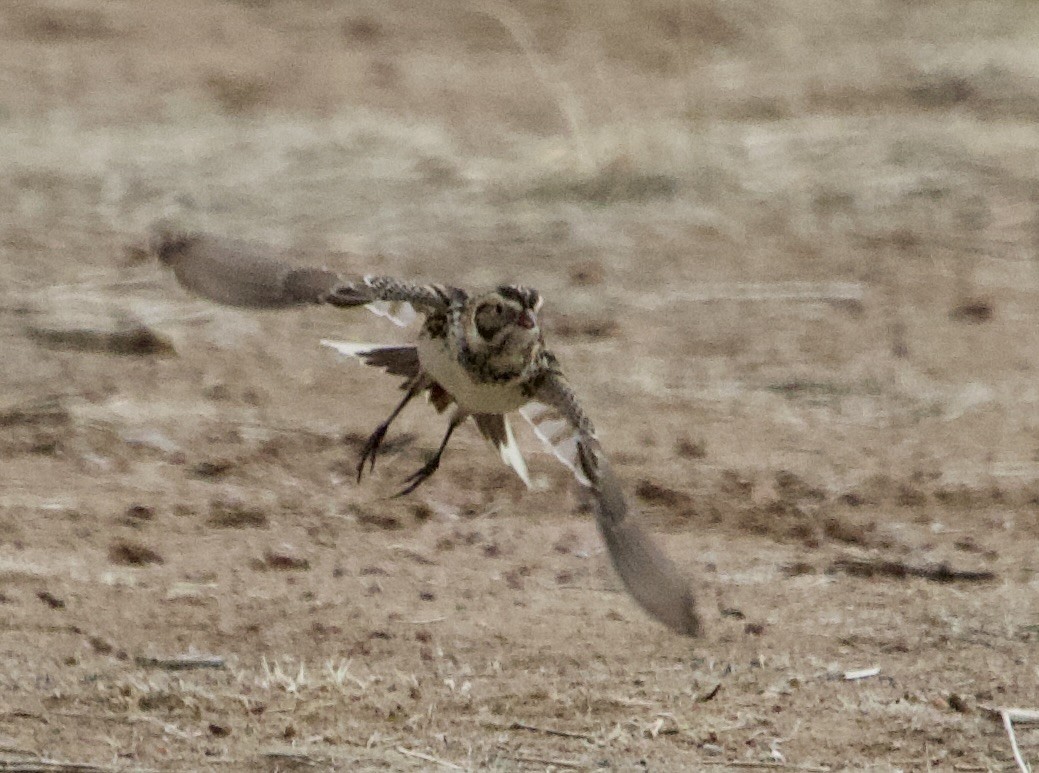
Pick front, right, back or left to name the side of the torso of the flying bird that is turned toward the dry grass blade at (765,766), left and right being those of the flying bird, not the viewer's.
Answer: front

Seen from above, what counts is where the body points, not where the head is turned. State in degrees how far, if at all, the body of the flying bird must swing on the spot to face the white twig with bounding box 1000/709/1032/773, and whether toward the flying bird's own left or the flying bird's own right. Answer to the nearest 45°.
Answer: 0° — it already faces it

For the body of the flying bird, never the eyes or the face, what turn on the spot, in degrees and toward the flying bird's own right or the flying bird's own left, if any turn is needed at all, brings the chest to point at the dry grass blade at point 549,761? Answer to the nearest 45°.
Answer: approximately 45° to the flying bird's own right

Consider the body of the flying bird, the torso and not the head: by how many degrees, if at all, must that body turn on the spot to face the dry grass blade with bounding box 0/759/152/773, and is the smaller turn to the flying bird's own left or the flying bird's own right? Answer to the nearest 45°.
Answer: approximately 90° to the flying bird's own right

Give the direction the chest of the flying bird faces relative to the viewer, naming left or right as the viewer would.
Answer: facing the viewer and to the right of the viewer

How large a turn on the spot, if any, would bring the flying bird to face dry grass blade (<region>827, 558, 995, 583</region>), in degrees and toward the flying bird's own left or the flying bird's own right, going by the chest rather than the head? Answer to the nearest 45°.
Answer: approximately 45° to the flying bird's own left

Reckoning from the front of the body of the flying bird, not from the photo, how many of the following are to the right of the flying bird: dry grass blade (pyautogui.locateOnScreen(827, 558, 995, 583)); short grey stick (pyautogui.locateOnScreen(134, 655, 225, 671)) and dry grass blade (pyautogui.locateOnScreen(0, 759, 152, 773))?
2

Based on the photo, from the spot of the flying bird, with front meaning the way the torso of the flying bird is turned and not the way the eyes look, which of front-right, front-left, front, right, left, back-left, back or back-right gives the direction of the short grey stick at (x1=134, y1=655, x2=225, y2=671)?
right

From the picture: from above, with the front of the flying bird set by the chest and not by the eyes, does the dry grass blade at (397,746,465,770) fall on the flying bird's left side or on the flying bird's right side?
on the flying bird's right side
